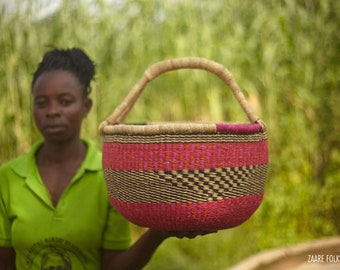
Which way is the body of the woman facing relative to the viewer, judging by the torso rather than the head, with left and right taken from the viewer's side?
facing the viewer
